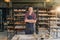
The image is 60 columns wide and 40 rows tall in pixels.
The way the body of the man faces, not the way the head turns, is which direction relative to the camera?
toward the camera
